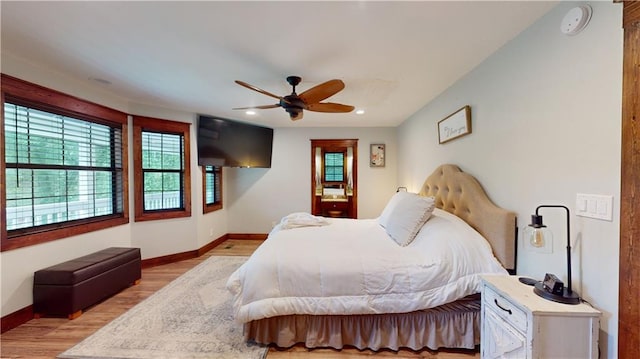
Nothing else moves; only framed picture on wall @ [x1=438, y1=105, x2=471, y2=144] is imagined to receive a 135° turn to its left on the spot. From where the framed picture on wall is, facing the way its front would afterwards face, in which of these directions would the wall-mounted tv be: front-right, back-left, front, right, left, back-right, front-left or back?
back

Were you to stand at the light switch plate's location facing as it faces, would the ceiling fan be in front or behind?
in front

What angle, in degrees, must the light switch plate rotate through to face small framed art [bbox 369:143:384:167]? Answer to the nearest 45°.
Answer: approximately 90° to its right

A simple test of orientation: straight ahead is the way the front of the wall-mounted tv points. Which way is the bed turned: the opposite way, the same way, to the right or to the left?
the opposite way

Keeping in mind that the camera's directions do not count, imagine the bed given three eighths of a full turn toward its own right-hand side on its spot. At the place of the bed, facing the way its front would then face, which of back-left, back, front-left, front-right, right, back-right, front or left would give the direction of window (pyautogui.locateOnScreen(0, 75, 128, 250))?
back-left

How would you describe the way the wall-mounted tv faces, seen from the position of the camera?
facing the viewer and to the right of the viewer

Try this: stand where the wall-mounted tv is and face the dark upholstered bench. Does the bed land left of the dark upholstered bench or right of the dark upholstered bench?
left

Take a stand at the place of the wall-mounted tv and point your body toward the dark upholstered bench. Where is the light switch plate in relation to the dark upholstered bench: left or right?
left

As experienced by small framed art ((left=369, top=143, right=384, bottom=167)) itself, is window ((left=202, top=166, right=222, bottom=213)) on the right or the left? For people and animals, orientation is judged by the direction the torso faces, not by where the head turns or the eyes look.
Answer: on its right

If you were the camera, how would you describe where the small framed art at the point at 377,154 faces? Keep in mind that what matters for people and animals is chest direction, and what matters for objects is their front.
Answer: facing the viewer

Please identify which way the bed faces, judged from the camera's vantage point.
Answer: facing to the left of the viewer

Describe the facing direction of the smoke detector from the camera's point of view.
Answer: facing the viewer and to the left of the viewer

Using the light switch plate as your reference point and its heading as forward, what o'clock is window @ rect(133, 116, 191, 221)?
The window is roughly at 1 o'clock from the light switch plate.

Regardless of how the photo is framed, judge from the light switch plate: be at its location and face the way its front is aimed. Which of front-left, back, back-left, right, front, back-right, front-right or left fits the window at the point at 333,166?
right
